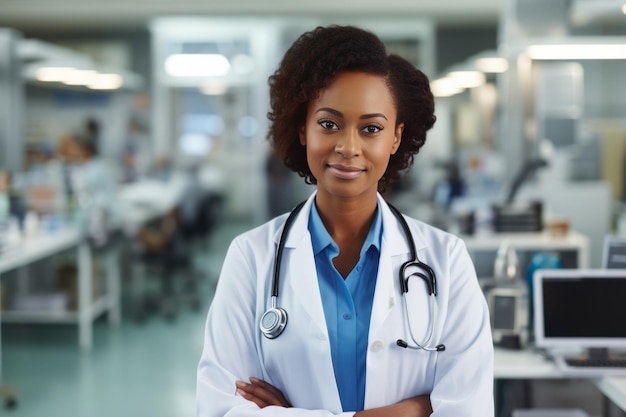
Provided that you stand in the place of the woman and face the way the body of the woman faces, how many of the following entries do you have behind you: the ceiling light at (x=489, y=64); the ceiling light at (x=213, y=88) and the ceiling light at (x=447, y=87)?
3

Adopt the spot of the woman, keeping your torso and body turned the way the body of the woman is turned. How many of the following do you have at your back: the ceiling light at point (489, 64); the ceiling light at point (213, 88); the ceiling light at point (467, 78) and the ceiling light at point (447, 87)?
4

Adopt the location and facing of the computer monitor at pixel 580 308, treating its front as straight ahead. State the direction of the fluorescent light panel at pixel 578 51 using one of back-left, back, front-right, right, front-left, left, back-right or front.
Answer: back

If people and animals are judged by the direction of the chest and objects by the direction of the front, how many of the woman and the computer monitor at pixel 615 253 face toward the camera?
2

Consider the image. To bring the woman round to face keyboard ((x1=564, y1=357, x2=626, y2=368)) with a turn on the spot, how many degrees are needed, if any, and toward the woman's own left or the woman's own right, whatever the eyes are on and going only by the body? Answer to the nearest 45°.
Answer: approximately 135° to the woman's own left

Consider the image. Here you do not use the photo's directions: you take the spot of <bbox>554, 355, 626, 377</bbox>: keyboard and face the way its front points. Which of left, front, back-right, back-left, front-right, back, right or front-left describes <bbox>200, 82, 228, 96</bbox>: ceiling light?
back-right

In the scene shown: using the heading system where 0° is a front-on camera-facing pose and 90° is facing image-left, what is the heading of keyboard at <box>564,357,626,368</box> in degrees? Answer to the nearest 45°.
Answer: approximately 0°

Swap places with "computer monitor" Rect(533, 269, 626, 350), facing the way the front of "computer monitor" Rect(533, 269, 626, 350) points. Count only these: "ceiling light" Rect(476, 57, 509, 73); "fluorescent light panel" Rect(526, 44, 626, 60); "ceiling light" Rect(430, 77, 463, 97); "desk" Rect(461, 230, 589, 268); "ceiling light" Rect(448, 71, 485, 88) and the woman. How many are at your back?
5

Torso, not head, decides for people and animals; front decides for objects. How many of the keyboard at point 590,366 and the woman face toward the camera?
2
